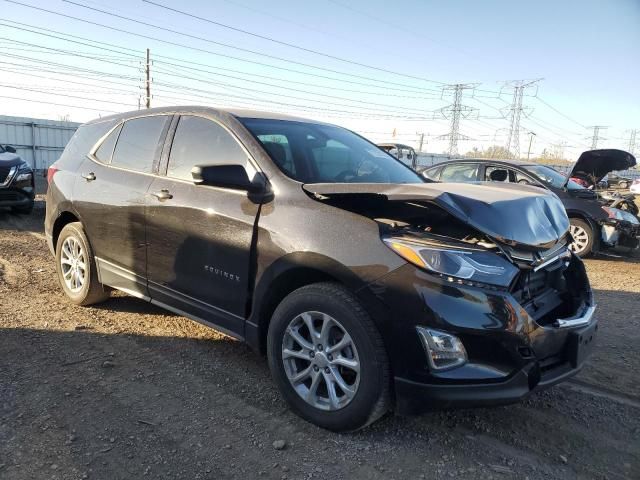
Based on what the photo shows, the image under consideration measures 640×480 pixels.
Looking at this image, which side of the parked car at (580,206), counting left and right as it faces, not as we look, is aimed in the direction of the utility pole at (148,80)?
back

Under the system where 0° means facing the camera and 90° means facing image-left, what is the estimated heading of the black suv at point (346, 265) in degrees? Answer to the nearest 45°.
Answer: approximately 315°

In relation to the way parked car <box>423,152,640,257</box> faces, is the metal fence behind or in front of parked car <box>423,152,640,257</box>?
behind

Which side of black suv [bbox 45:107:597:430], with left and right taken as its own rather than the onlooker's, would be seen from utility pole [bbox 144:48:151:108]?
back

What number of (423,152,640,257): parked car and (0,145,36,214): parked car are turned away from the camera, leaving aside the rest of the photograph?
0

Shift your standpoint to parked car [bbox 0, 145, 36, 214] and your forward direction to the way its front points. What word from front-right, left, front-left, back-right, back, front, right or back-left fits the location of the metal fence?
back-left

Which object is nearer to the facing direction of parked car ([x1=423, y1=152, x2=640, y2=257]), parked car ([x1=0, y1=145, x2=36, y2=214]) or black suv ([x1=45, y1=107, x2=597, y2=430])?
the black suv

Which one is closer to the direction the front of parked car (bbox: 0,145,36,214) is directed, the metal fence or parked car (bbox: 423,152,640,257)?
the parked car

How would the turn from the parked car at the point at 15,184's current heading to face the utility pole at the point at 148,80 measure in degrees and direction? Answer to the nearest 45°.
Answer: approximately 135° to its left

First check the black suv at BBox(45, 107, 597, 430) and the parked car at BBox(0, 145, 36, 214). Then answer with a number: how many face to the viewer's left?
0

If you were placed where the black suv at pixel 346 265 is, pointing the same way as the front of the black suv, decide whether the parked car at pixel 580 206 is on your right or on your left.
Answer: on your left

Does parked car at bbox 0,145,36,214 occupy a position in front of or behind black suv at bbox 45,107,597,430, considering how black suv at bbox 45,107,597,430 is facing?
behind
